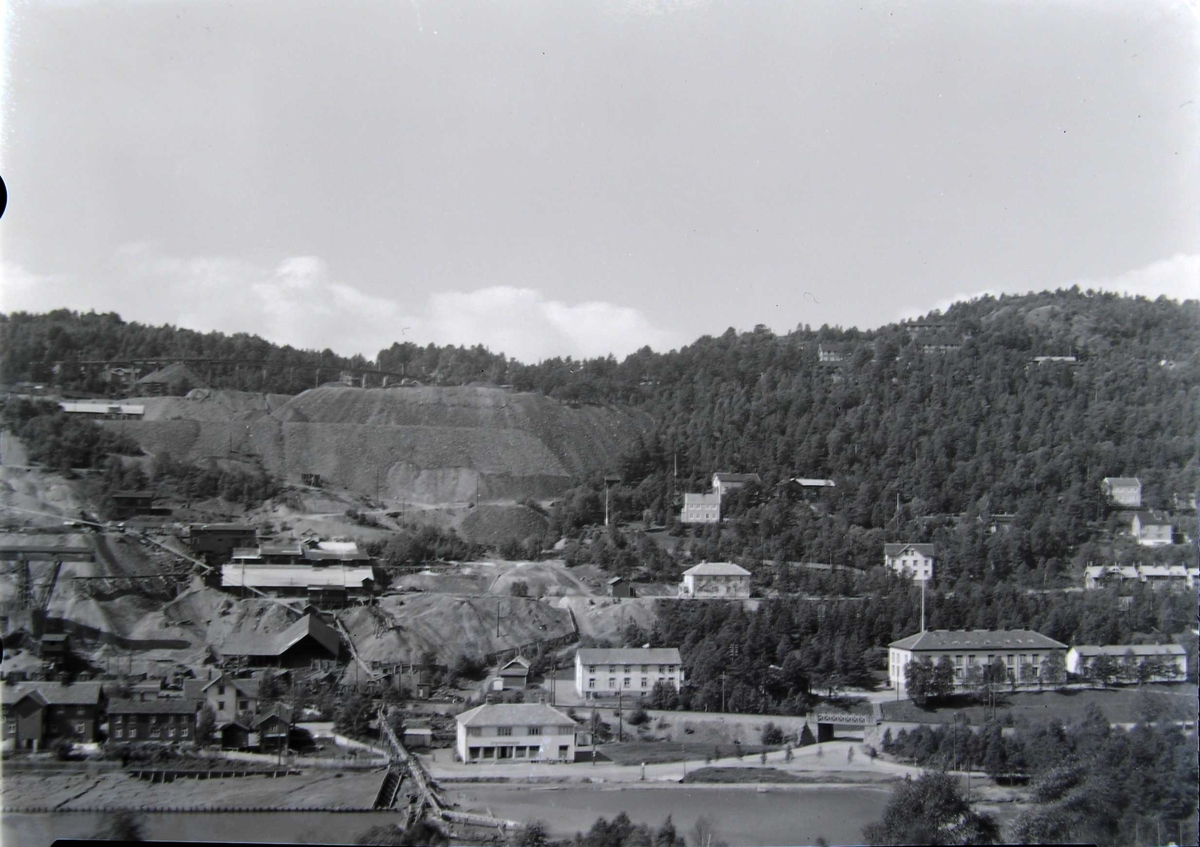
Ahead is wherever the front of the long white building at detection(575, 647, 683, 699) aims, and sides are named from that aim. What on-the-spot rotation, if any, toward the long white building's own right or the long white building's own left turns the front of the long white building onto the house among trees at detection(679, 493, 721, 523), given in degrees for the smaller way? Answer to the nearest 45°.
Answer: approximately 180°

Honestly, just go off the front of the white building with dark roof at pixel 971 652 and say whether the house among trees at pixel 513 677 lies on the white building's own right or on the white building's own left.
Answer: on the white building's own right

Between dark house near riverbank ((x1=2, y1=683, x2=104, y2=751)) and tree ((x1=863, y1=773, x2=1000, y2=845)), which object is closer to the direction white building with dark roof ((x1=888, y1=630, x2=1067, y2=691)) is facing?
the tree

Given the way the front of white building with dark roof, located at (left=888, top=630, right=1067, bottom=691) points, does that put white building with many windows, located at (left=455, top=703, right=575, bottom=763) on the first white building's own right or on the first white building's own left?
on the first white building's own right

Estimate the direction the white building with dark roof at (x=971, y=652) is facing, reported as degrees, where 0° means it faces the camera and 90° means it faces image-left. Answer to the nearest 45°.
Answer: approximately 0°

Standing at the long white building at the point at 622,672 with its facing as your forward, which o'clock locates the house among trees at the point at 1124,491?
The house among trees is roughly at 8 o'clock from the long white building.

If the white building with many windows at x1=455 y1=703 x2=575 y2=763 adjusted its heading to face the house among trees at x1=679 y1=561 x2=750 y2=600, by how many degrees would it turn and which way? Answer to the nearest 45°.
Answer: approximately 135° to its left

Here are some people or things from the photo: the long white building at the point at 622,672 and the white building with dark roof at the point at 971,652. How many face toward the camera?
2

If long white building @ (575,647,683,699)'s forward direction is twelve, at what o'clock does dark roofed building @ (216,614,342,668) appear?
The dark roofed building is roughly at 3 o'clock from the long white building.

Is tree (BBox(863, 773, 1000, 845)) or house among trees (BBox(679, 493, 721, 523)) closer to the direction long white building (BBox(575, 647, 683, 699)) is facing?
the tree

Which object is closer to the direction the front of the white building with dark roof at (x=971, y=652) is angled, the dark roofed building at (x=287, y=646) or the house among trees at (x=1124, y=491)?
the dark roofed building

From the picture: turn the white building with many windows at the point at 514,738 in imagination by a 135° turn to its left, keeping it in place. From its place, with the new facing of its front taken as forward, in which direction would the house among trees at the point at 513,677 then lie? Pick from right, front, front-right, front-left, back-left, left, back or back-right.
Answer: front-left

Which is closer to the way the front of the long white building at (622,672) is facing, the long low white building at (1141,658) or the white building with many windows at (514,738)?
the white building with many windows

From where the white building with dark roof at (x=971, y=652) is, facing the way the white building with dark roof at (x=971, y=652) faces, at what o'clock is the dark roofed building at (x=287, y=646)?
The dark roofed building is roughly at 2 o'clock from the white building with dark roof.
